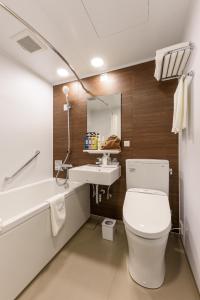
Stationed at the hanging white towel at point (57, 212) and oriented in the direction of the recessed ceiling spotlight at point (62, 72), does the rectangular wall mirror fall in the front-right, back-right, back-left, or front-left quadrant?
front-right

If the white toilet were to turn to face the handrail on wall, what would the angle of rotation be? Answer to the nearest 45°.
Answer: approximately 90° to its right

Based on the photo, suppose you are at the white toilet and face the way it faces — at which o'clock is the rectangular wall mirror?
The rectangular wall mirror is roughly at 5 o'clock from the white toilet.

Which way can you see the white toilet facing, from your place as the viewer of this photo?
facing the viewer

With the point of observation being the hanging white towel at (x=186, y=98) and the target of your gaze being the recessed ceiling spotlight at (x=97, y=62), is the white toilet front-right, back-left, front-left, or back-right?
front-left

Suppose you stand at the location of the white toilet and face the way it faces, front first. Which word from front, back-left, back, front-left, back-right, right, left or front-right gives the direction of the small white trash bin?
back-right

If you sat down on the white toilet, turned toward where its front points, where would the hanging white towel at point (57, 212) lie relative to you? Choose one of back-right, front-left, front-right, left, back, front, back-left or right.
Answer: right

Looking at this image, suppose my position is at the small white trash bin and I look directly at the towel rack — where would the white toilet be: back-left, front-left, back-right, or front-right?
front-right
